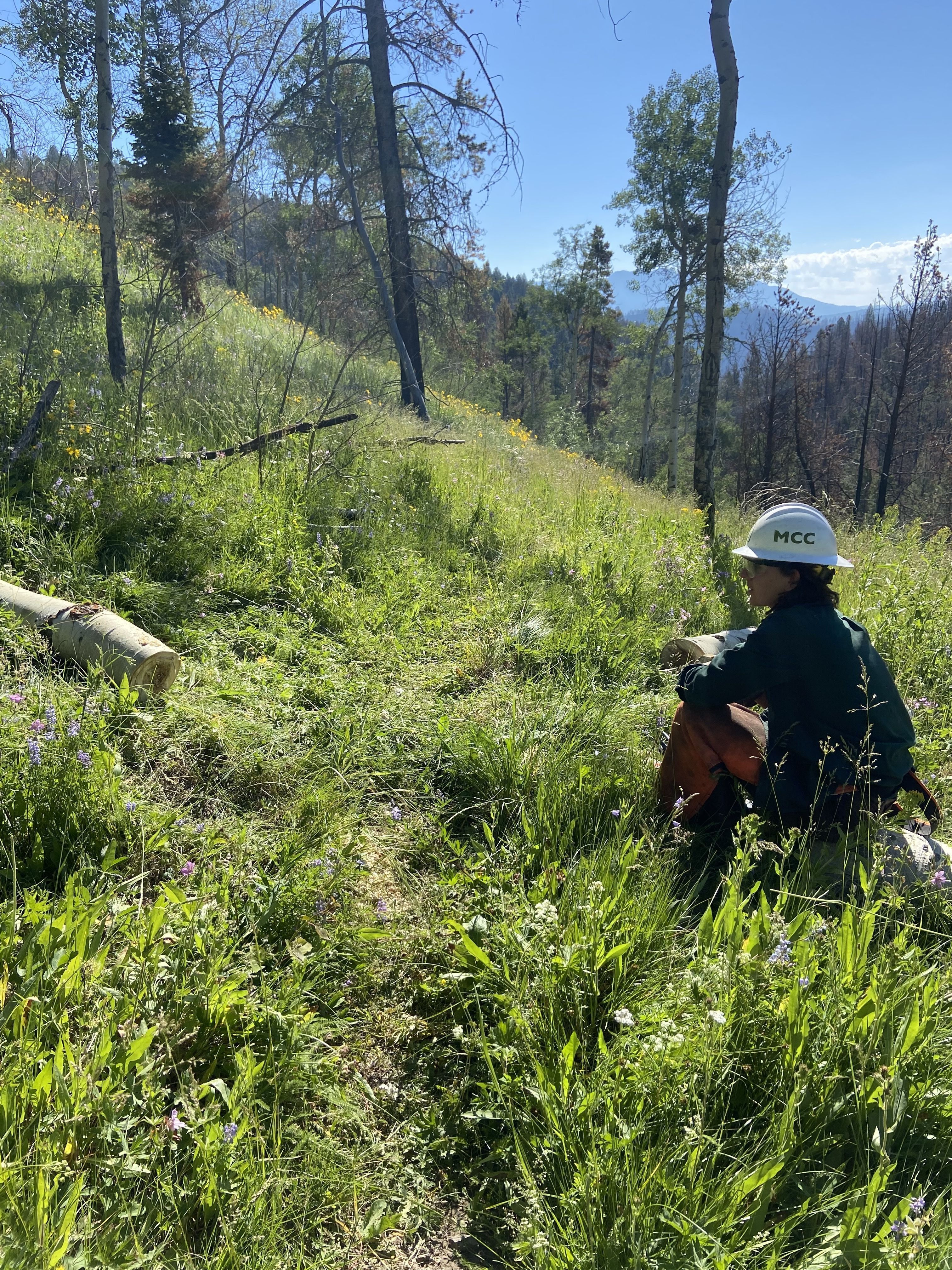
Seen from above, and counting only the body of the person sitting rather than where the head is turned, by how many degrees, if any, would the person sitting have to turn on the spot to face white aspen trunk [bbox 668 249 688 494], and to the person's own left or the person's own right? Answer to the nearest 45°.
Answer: approximately 45° to the person's own right

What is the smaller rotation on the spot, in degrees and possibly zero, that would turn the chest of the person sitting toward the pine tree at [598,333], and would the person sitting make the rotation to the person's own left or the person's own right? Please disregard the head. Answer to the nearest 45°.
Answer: approximately 45° to the person's own right

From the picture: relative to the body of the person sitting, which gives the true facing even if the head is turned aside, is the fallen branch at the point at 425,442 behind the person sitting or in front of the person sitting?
in front

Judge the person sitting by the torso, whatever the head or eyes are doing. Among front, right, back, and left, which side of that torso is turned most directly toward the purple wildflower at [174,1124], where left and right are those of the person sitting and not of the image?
left

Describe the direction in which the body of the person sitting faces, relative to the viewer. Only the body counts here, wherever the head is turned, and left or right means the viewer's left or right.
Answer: facing away from the viewer and to the left of the viewer

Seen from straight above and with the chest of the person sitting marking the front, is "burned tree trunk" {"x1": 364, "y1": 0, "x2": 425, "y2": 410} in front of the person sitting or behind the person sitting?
in front

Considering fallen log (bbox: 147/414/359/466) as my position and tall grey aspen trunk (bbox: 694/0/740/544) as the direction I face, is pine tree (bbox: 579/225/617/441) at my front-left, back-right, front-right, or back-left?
front-left

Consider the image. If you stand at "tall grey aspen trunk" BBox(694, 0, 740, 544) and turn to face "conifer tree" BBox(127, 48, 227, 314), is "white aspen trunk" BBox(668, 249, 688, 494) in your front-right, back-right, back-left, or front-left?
front-right
